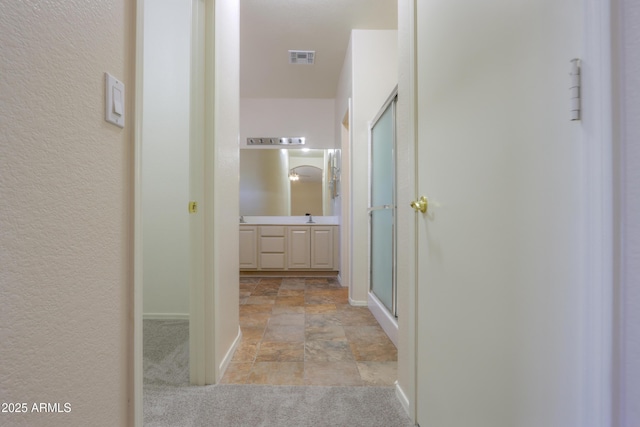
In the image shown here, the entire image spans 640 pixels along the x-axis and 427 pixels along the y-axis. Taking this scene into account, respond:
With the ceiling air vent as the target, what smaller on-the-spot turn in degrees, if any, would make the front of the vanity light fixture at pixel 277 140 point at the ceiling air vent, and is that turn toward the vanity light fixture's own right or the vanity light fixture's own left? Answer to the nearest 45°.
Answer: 0° — it already faces it

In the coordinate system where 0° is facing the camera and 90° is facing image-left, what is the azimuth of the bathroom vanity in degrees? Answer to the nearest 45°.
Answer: approximately 0°

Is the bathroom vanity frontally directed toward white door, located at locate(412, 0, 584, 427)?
yes

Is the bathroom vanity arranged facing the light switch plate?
yes
